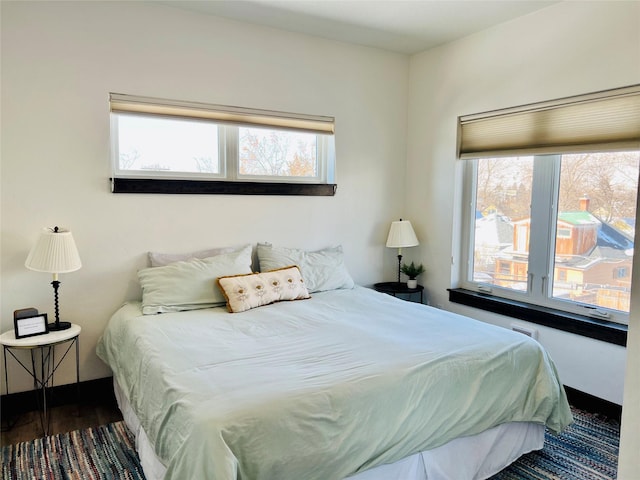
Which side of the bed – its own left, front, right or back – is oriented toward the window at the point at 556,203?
left

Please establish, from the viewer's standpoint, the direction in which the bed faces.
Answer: facing the viewer and to the right of the viewer

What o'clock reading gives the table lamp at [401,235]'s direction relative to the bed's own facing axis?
The table lamp is roughly at 8 o'clock from the bed.

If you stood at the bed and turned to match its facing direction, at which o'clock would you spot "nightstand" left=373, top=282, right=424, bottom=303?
The nightstand is roughly at 8 o'clock from the bed.

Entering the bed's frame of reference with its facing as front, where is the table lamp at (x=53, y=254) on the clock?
The table lamp is roughly at 5 o'clock from the bed.

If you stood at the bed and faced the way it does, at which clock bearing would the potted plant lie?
The potted plant is roughly at 8 o'clock from the bed.

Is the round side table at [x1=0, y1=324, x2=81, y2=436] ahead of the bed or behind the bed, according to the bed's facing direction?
behind
